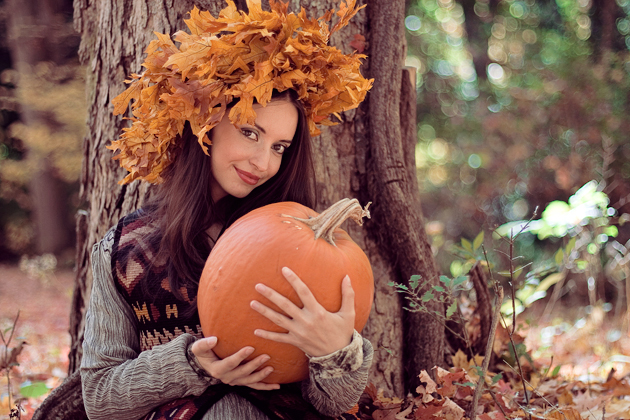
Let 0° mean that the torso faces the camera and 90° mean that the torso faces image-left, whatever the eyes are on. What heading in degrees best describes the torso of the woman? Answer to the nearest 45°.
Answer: approximately 315°

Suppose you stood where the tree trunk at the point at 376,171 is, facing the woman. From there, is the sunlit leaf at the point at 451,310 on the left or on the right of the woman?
left
